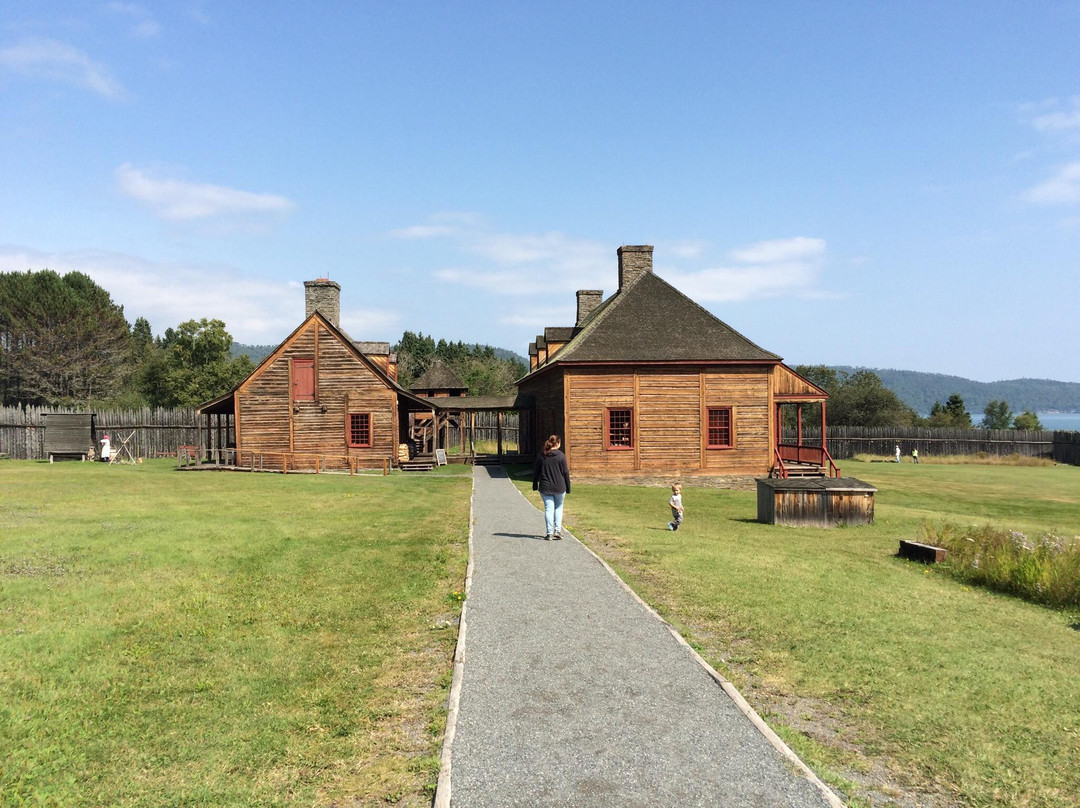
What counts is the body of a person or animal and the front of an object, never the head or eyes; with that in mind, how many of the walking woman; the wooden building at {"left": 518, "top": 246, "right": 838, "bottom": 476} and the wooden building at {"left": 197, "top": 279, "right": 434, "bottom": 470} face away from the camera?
1

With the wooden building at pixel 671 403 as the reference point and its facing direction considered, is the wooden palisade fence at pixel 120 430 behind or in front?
behind

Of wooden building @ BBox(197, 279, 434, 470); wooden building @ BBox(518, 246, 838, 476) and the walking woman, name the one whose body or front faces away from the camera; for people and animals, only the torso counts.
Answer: the walking woman

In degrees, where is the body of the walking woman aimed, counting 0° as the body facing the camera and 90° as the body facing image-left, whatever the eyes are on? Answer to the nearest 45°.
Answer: approximately 180°

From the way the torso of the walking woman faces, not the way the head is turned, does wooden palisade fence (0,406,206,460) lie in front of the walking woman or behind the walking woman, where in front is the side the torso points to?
in front
